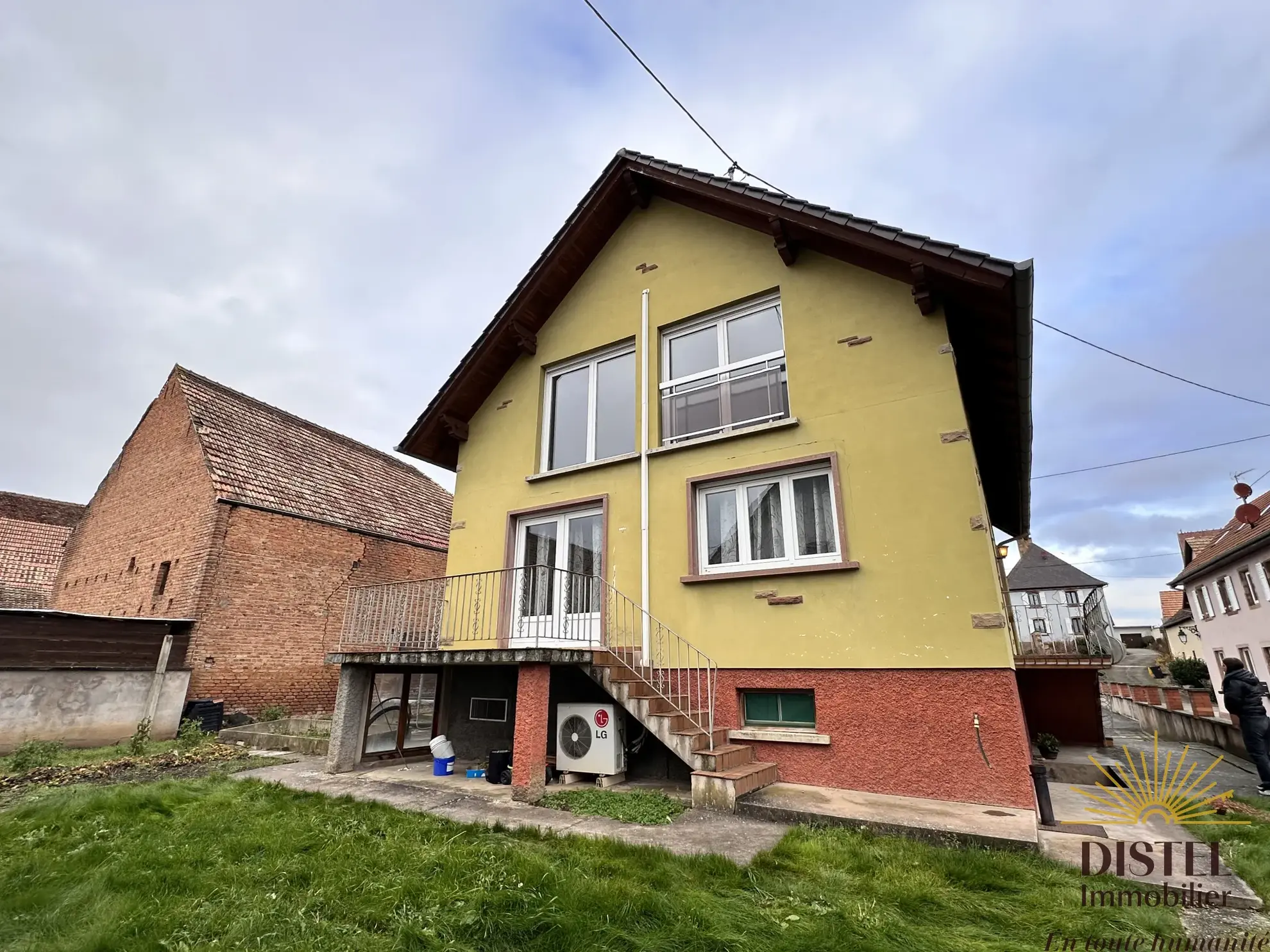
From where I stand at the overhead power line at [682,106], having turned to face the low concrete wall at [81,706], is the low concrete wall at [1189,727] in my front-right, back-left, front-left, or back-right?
back-right

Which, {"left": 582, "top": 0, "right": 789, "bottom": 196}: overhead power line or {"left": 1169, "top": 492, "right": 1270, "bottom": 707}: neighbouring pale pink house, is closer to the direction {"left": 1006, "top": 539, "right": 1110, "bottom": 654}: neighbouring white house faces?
the overhead power line

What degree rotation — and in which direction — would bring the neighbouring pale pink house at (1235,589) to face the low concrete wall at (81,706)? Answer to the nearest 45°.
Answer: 0° — it already faces it

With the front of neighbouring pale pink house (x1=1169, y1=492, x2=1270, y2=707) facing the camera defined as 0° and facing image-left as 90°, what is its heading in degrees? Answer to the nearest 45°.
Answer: approximately 45°

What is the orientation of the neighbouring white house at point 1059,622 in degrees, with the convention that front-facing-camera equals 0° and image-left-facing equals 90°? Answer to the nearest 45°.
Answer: approximately 0°

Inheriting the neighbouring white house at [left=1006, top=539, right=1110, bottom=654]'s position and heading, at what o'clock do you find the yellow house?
The yellow house is roughly at 1 o'clock from the neighbouring white house.

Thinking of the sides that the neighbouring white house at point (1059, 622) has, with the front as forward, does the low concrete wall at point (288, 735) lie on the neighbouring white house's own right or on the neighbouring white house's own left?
on the neighbouring white house's own right

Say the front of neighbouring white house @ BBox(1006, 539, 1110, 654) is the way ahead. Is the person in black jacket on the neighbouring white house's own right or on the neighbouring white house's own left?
on the neighbouring white house's own left

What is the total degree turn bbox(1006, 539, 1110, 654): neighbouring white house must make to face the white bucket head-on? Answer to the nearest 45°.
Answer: approximately 45° to its right
